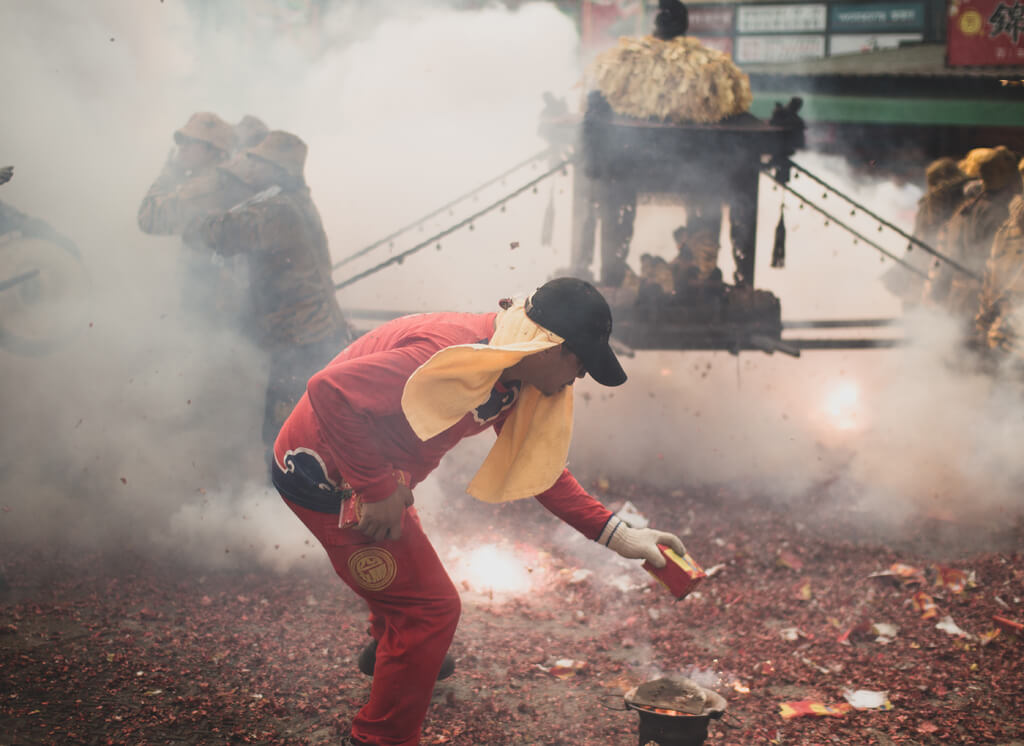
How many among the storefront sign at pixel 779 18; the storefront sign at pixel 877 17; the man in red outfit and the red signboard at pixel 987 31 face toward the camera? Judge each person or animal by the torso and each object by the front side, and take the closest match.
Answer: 3

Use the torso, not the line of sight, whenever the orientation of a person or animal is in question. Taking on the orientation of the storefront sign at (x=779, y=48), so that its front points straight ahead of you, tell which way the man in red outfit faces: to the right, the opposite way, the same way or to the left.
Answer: to the left

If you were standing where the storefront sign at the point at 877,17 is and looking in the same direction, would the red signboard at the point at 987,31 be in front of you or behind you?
in front

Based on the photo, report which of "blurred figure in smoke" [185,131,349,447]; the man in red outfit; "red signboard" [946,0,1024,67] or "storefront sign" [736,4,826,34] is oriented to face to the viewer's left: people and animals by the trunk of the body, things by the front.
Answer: the blurred figure in smoke

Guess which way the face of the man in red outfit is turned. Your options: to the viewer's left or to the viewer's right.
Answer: to the viewer's right

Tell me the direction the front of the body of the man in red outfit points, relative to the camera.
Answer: to the viewer's right

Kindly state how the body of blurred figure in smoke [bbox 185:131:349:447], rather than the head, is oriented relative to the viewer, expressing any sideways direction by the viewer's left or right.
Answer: facing to the left of the viewer

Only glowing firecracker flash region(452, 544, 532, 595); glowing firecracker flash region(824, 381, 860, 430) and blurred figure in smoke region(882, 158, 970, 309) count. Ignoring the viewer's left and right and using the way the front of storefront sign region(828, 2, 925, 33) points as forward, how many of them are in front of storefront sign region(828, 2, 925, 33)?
3

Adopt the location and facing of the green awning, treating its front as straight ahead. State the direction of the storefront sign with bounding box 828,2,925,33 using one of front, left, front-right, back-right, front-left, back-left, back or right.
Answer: back

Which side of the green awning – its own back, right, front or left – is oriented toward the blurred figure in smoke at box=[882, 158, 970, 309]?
front

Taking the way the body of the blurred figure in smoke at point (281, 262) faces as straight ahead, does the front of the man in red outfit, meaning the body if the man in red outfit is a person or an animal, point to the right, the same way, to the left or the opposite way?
the opposite way
